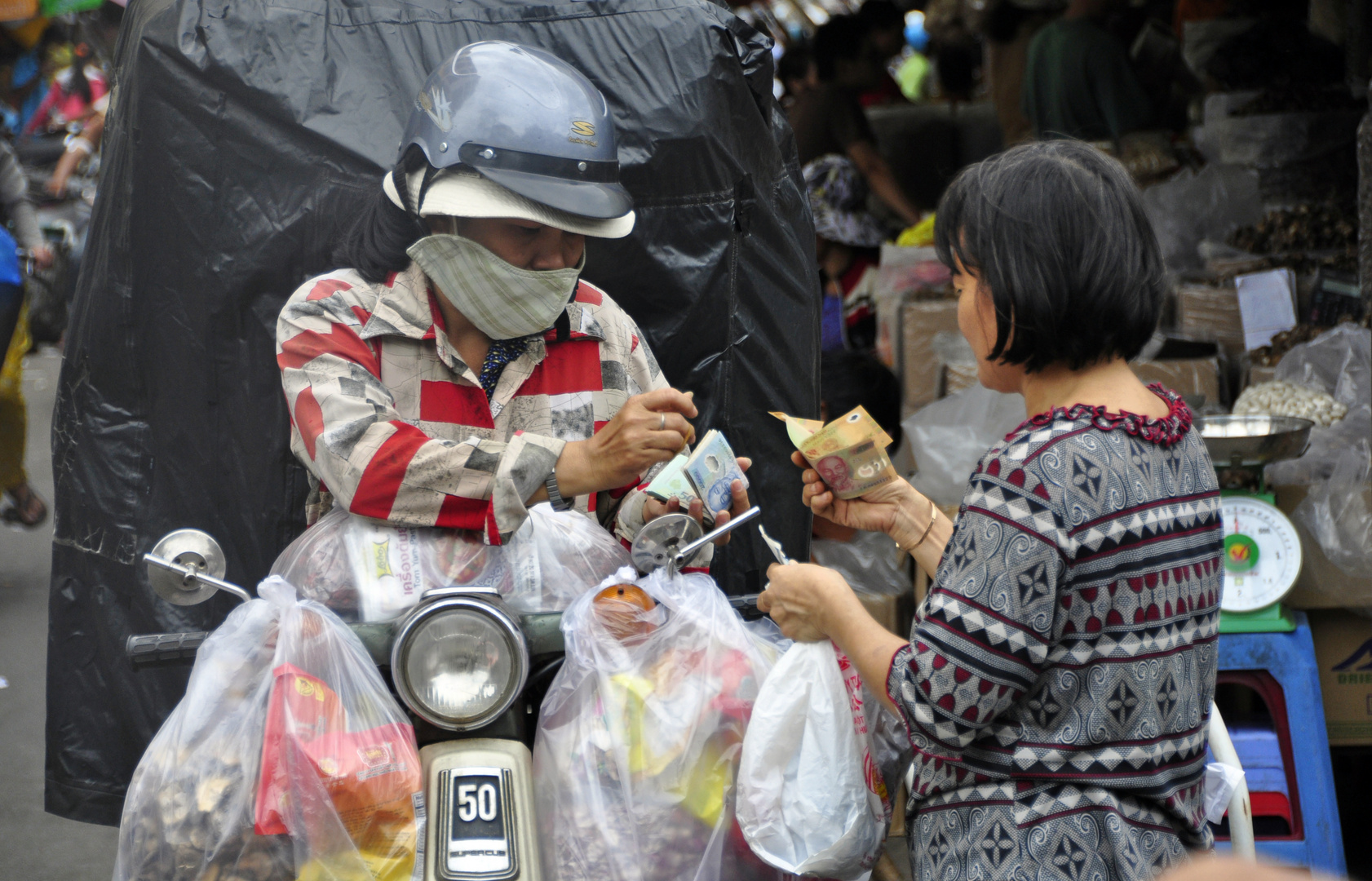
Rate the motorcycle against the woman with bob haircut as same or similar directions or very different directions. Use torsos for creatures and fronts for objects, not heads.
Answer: very different directions

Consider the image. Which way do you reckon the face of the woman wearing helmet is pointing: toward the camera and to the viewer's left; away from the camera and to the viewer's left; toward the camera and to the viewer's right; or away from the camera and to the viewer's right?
toward the camera and to the viewer's right

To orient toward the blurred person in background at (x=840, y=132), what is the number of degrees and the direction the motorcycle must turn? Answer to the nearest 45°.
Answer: approximately 135° to its left

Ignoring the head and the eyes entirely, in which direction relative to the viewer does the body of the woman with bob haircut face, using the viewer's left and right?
facing away from the viewer and to the left of the viewer

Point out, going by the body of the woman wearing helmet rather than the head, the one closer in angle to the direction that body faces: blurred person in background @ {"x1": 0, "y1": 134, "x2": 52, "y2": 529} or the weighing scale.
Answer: the weighing scale

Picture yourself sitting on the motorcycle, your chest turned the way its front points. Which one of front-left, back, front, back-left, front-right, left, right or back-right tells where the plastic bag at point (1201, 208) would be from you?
back-left

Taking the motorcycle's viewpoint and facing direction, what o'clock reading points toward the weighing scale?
The weighing scale is roughly at 8 o'clock from the motorcycle.

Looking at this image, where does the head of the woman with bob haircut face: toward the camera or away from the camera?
away from the camera
